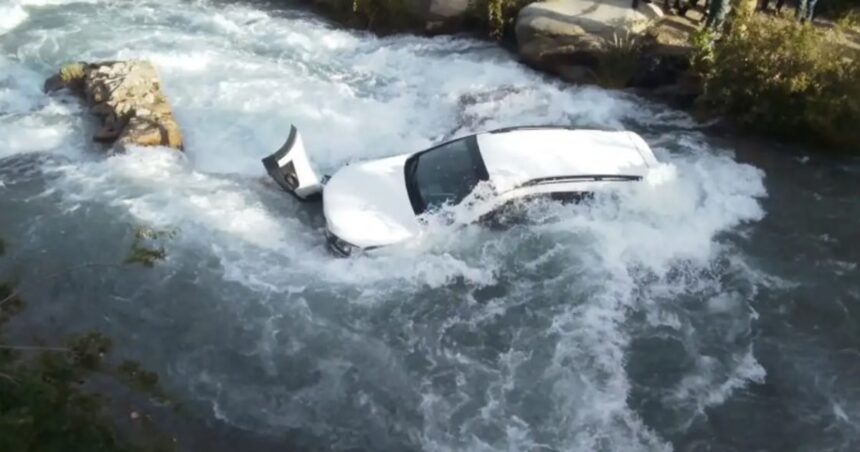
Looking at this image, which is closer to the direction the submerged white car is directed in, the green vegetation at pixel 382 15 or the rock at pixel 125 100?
the rock

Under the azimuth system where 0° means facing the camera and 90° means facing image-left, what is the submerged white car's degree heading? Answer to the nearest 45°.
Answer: approximately 90°

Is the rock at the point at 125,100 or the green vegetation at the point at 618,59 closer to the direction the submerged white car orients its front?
the rock

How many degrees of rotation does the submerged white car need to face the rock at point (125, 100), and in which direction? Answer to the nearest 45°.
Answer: approximately 45° to its right

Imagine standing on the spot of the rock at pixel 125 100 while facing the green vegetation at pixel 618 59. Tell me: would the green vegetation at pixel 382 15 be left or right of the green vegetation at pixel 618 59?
left

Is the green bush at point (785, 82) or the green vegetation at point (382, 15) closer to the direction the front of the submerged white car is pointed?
the green vegetation

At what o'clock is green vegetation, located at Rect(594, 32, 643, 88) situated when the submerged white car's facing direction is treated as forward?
The green vegetation is roughly at 4 o'clock from the submerged white car.

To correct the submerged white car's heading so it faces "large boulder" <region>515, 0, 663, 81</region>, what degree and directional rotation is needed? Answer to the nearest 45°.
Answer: approximately 90° to its right

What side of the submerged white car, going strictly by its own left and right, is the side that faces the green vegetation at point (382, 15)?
right

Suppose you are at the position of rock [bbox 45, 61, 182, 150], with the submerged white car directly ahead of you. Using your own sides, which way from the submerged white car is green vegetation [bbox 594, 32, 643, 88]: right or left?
left

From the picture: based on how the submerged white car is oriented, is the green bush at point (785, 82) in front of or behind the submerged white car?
behind
